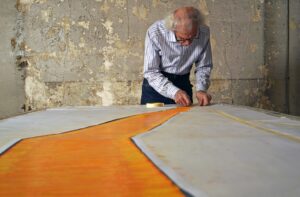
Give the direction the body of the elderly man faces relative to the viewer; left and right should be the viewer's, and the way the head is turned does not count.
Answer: facing the viewer and to the right of the viewer

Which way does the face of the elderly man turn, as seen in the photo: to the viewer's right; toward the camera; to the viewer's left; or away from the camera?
toward the camera

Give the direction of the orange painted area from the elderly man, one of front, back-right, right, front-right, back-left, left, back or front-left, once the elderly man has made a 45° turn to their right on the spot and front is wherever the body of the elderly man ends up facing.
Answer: front
